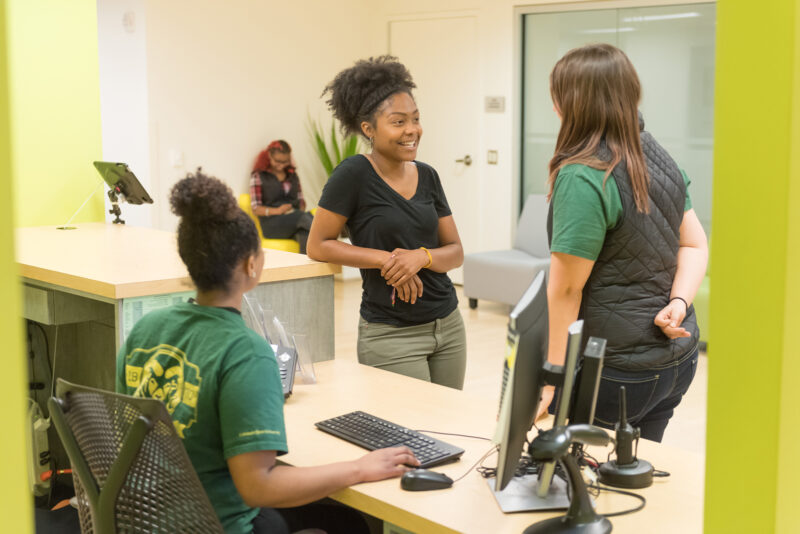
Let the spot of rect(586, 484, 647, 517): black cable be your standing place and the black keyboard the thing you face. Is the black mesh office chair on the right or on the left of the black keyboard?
left

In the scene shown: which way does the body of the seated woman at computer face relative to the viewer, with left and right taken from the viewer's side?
facing away from the viewer and to the right of the viewer

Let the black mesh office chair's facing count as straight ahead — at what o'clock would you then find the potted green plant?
The potted green plant is roughly at 11 o'clock from the black mesh office chair.

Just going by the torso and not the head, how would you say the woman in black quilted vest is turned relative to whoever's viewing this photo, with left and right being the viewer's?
facing away from the viewer and to the left of the viewer

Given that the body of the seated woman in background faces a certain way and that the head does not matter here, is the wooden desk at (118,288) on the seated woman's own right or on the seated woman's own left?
on the seated woman's own right

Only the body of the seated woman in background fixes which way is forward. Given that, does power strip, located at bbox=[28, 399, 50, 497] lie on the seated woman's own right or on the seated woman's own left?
on the seated woman's own right

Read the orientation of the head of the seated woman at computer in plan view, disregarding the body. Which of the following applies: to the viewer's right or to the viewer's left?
to the viewer's right

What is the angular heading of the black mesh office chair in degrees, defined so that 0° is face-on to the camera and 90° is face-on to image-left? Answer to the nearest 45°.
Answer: approximately 225°

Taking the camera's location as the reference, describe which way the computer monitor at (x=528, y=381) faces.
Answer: facing to the left of the viewer

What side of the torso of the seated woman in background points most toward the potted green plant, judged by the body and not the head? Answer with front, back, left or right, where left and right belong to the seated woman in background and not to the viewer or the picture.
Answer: left

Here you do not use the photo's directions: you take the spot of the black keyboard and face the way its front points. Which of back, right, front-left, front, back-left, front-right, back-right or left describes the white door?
back-right

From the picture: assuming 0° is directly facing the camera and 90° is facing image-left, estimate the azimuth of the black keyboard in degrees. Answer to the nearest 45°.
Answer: approximately 45°

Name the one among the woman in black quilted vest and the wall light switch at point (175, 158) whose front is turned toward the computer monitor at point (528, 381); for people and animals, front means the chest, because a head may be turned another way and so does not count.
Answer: the wall light switch
